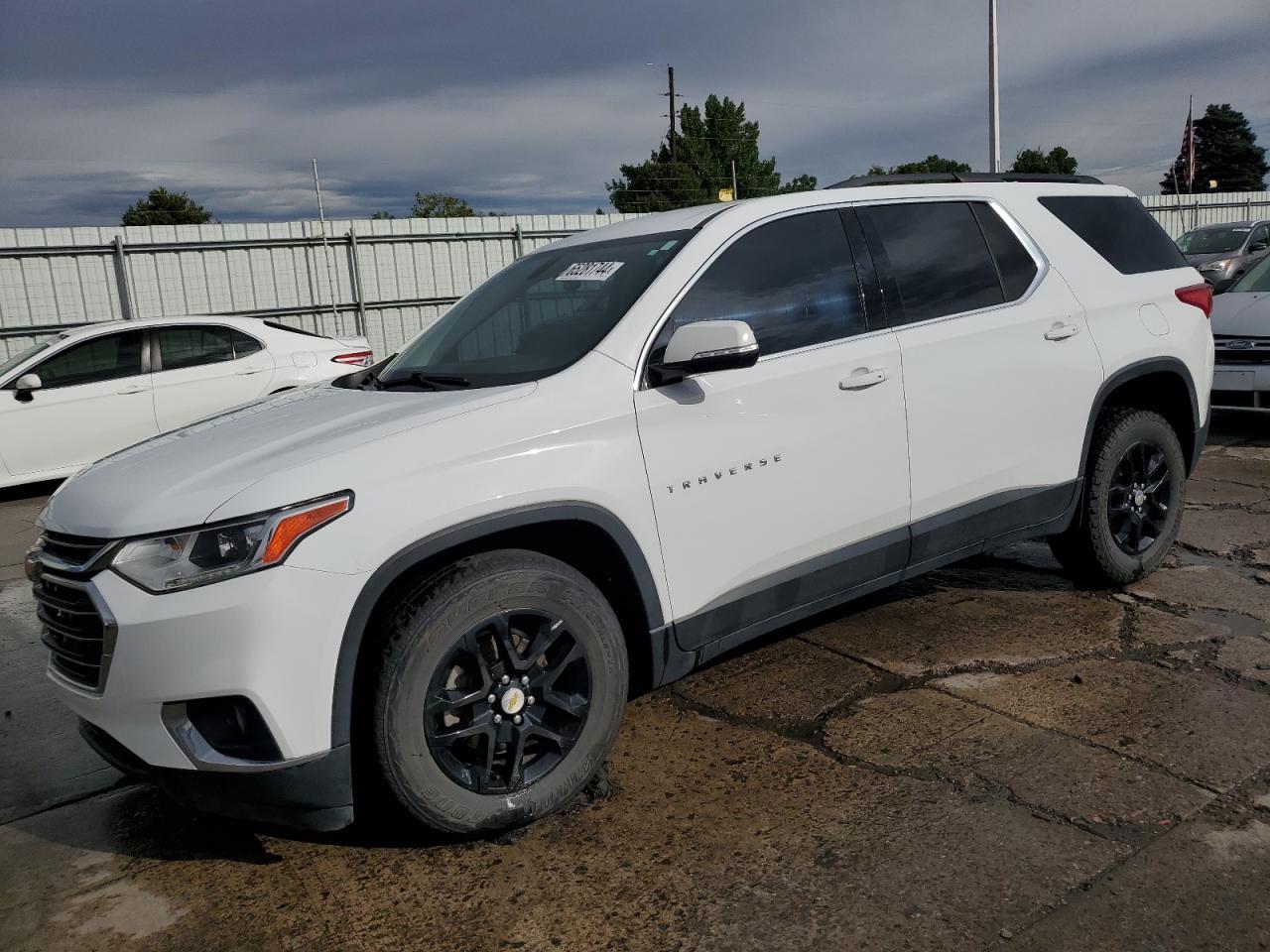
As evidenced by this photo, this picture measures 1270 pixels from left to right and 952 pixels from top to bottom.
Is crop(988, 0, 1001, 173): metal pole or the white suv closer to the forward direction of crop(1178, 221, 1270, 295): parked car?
the white suv

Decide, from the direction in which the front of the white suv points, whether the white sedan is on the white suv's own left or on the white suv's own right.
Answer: on the white suv's own right

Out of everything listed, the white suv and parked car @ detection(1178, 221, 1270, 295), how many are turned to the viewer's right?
0

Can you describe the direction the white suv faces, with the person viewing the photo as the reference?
facing the viewer and to the left of the viewer

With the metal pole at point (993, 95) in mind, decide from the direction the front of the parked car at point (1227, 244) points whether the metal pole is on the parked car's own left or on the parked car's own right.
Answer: on the parked car's own right

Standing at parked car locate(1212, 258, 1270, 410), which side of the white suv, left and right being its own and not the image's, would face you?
back

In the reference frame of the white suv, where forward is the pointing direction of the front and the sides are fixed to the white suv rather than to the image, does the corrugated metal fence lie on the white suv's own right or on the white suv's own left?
on the white suv's own right

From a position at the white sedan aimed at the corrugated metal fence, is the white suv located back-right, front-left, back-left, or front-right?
back-right

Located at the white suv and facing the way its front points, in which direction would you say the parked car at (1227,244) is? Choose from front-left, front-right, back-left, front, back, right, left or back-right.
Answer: back
